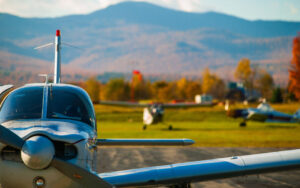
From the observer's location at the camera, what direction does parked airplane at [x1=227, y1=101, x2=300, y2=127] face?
facing to the left of the viewer
